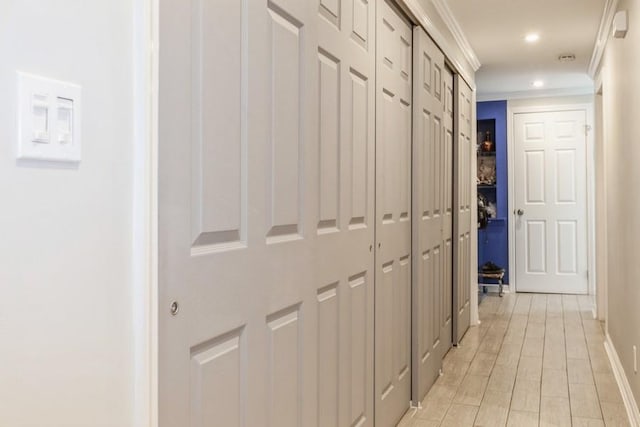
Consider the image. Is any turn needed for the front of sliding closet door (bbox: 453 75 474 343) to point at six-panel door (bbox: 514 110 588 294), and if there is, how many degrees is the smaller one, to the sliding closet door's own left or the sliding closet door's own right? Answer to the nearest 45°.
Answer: approximately 90° to the sliding closet door's own left

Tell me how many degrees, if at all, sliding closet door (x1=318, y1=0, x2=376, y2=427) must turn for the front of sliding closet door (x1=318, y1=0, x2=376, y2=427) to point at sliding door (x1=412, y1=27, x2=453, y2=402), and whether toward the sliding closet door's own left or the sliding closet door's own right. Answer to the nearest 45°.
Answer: approximately 135° to the sliding closet door's own left

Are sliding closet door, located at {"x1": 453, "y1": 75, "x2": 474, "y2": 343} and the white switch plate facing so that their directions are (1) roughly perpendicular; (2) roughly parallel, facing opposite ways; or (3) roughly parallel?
roughly parallel

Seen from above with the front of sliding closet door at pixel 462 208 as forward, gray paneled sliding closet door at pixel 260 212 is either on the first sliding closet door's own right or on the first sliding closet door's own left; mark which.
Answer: on the first sliding closet door's own right

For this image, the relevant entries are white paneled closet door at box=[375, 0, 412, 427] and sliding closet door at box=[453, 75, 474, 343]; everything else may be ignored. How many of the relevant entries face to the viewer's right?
2

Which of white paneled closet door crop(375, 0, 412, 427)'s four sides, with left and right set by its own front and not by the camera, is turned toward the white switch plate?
right

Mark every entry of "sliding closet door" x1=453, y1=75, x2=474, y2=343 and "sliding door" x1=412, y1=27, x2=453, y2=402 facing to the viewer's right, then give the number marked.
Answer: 2

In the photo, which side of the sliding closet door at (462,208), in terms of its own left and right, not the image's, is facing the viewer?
right

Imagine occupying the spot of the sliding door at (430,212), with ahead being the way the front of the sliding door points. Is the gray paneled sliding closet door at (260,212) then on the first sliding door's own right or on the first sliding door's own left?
on the first sliding door's own right

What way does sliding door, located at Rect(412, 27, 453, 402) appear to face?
to the viewer's right

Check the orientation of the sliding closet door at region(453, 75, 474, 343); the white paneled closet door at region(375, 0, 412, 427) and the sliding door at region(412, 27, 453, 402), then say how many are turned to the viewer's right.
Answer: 3

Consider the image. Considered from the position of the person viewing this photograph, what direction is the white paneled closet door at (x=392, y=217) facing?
facing to the right of the viewer

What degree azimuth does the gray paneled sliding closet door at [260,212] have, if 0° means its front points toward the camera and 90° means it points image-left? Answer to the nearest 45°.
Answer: approximately 315°

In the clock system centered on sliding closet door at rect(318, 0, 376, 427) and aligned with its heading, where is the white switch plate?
The white switch plate is roughly at 2 o'clock from the sliding closet door.

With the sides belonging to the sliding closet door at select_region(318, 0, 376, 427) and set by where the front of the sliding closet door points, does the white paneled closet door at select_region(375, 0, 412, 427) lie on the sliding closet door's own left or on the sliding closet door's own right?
on the sliding closet door's own left
